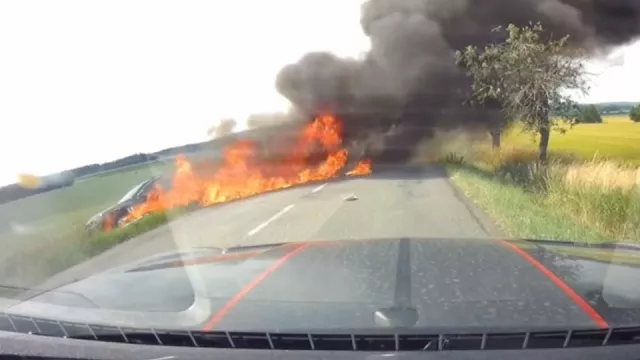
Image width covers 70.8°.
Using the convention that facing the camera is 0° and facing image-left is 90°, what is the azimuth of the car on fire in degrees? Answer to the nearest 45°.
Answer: approximately 45°

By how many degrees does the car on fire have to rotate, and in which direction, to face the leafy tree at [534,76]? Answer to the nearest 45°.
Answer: approximately 135° to its left
